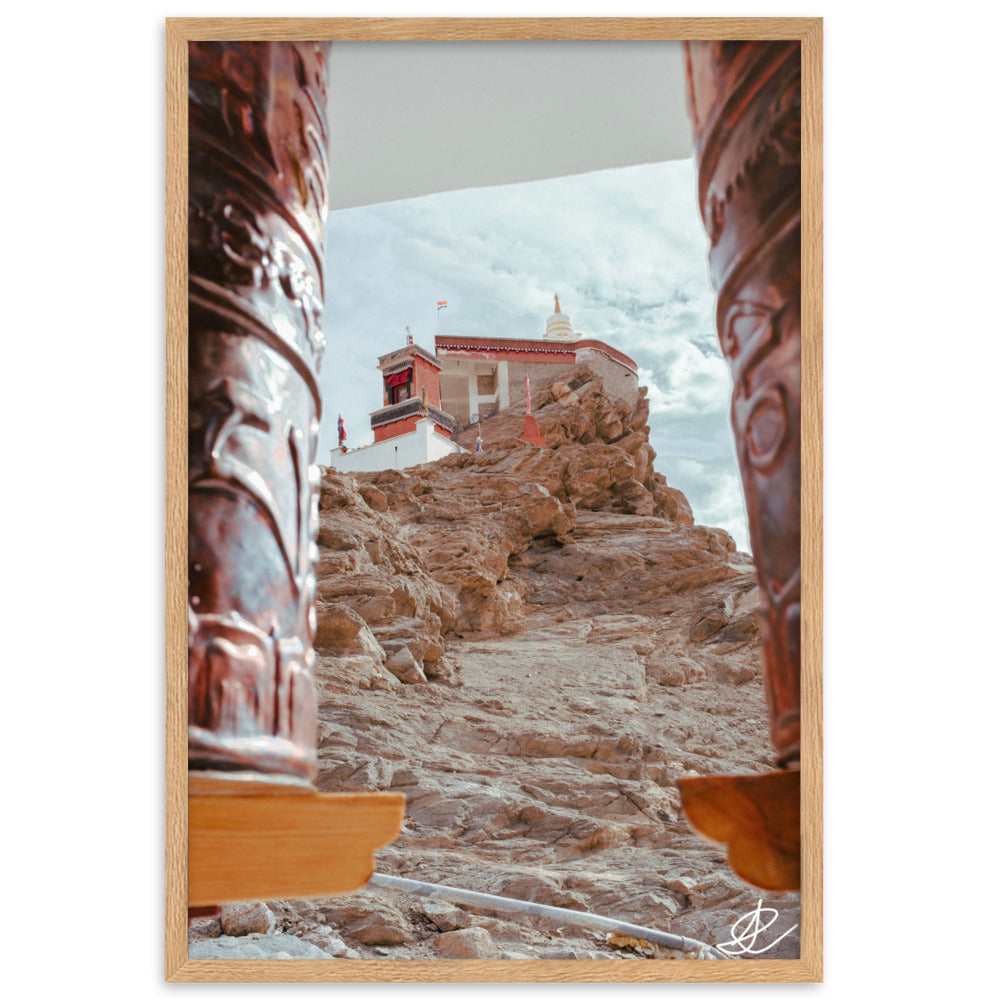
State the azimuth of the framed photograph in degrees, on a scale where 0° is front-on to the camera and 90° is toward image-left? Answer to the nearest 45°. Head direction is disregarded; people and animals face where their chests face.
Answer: approximately 0°
